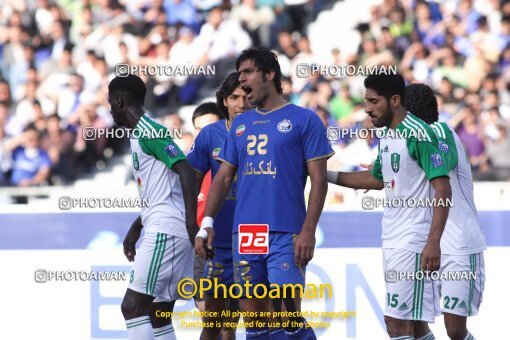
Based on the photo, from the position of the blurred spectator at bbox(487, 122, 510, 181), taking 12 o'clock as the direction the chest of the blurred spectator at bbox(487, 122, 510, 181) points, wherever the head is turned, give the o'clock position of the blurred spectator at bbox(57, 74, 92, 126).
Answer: the blurred spectator at bbox(57, 74, 92, 126) is roughly at 3 o'clock from the blurred spectator at bbox(487, 122, 510, 181).

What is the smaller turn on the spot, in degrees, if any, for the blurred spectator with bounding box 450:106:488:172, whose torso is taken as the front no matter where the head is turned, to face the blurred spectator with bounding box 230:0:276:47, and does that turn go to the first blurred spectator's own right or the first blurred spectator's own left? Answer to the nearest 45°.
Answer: approximately 90° to the first blurred spectator's own right

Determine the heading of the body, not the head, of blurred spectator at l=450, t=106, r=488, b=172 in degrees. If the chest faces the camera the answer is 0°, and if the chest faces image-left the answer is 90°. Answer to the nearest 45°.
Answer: approximately 0°

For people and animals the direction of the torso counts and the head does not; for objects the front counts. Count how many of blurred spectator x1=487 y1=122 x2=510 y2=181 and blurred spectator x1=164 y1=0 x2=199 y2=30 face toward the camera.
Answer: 2

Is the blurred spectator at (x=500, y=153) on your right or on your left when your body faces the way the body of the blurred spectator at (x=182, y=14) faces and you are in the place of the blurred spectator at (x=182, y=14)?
on your left
